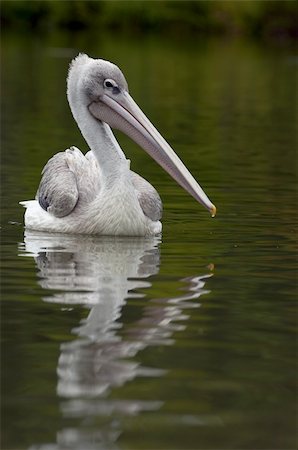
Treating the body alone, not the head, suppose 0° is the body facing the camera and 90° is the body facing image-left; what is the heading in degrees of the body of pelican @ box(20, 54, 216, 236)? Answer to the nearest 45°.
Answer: approximately 315°
